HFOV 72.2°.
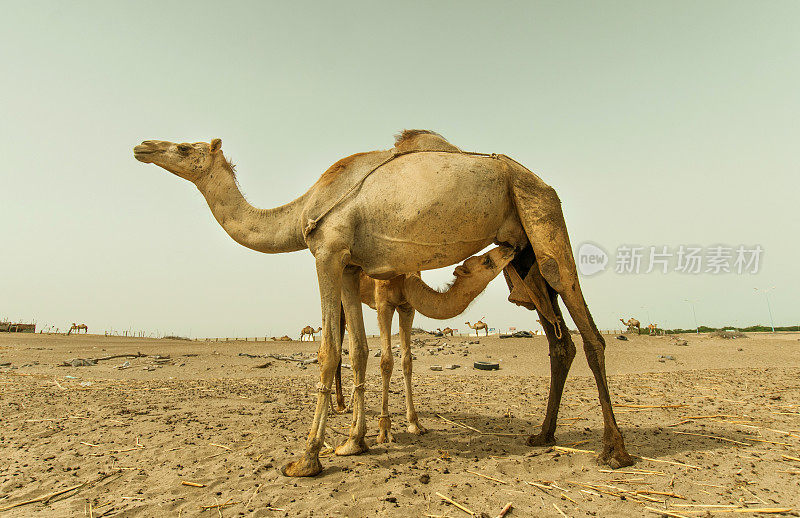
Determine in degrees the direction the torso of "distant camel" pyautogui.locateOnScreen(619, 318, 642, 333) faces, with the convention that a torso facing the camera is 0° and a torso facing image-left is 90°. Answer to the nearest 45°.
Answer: approximately 90°

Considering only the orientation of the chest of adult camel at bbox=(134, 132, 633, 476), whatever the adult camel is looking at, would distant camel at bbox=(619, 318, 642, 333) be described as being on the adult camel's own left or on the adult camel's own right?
on the adult camel's own right

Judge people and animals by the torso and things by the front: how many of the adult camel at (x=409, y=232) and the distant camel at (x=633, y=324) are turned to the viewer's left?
2

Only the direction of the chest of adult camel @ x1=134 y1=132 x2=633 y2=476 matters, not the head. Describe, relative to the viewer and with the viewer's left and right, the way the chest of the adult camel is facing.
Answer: facing to the left of the viewer

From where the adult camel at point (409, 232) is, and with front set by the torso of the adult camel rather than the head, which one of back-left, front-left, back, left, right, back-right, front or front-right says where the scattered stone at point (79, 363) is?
front-right

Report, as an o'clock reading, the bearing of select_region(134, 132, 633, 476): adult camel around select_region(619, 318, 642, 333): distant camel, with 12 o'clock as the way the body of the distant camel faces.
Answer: The adult camel is roughly at 9 o'clock from the distant camel.

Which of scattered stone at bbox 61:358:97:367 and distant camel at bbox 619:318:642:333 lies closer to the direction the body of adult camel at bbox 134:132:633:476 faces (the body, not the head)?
the scattered stone

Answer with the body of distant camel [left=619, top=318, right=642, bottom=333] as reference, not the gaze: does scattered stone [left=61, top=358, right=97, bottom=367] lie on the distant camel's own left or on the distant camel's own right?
on the distant camel's own left
